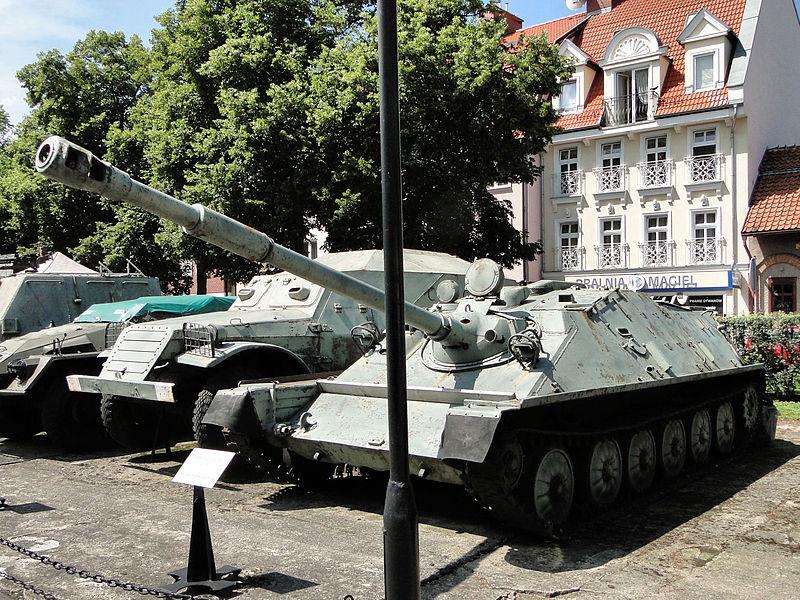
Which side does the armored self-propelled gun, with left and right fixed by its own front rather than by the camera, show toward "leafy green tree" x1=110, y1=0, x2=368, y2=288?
right

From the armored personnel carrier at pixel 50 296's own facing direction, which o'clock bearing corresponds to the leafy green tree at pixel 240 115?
The leafy green tree is roughly at 6 o'clock from the armored personnel carrier.

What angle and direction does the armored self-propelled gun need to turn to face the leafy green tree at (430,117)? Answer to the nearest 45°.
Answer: approximately 135° to its right

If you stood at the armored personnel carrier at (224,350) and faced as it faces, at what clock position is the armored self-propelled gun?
The armored self-propelled gun is roughly at 9 o'clock from the armored personnel carrier.

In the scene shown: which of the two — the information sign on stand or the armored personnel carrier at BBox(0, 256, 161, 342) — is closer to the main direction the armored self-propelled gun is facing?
the information sign on stand

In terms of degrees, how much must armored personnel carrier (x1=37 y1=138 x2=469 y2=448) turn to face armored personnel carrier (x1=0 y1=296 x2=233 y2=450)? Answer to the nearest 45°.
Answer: approximately 90° to its right

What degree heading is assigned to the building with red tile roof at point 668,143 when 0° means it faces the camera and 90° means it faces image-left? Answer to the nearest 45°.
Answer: approximately 45°

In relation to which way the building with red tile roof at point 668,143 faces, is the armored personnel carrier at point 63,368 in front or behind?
in front

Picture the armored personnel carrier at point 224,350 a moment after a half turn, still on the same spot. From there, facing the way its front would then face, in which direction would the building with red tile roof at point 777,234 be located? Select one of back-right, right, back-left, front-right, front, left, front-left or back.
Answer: front

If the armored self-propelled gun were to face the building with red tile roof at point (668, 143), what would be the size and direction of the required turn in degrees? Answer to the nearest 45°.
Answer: approximately 135° to its right

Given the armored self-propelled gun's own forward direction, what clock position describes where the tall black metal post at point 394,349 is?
The tall black metal post is roughly at 11 o'clock from the armored self-propelled gun.

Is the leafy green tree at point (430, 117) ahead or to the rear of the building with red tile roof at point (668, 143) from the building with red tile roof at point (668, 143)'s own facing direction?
ahead
